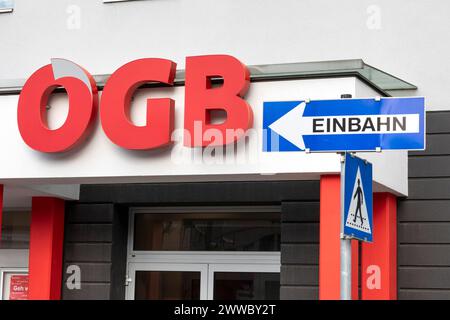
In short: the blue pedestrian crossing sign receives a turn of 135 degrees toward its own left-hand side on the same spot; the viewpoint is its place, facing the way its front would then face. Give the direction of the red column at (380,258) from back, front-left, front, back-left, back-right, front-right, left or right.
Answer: front

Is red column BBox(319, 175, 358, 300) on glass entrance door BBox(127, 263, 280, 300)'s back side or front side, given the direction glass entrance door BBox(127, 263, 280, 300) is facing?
on the front side

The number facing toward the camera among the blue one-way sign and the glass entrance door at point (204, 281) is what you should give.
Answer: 2

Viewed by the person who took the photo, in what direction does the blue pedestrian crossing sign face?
facing the viewer and to the right of the viewer

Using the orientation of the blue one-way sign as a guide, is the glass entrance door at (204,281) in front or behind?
behind

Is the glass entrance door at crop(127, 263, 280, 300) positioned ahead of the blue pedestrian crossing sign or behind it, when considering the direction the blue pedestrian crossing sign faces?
behind

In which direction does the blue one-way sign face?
toward the camera

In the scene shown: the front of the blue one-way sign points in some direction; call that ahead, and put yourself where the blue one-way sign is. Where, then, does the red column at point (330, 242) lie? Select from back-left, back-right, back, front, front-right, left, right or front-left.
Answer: back

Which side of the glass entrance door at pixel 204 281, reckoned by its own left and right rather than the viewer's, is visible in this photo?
front

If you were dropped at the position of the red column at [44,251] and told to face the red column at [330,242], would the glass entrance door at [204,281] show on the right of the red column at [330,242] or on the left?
left

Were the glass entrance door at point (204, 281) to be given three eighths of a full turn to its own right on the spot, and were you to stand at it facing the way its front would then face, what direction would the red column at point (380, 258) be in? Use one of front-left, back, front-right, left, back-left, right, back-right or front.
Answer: back
